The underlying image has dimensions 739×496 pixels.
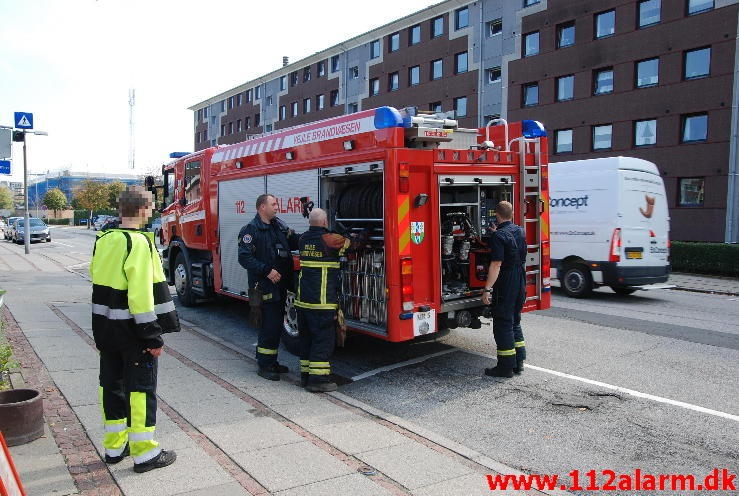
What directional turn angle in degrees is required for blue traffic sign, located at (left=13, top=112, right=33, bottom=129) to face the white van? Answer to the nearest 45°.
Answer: approximately 45° to its left

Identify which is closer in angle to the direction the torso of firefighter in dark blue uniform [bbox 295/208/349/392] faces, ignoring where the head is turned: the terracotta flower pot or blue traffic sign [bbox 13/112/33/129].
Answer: the blue traffic sign

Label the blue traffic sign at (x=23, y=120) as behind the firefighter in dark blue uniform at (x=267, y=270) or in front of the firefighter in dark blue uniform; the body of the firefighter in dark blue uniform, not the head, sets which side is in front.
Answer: behind

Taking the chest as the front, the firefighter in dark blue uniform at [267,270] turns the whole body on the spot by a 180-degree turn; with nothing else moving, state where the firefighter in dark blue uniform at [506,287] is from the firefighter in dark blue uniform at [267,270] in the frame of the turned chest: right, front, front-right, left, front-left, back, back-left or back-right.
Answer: back-right

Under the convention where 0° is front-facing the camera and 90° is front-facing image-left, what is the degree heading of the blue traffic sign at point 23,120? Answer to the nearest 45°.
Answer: approximately 0°

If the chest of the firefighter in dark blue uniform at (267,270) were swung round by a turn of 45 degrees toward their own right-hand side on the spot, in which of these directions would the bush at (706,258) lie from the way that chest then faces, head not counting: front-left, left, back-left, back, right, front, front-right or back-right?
back-left

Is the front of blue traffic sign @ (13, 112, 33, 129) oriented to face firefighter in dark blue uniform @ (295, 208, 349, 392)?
yes

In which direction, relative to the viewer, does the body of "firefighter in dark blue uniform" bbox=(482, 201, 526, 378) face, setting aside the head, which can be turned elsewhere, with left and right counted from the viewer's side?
facing away from the viewer and to the left of the viewer

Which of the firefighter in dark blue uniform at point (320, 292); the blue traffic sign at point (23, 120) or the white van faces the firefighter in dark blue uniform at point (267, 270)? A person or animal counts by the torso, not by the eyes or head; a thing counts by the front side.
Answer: the blue traffic sign

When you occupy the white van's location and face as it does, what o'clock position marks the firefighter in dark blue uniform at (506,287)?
The firefighter in dark blue uniform is roughly at 8 o'clock from the white van.

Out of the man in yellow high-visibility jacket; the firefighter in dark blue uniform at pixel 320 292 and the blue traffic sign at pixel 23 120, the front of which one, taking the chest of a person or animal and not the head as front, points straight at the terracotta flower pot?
the blue traffic sign

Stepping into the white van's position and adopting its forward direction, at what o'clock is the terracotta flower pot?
The terracotta flower pot is roughly at 8 o'clock from the white van.

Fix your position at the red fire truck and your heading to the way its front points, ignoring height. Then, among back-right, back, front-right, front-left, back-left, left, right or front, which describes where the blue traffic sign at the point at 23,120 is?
front

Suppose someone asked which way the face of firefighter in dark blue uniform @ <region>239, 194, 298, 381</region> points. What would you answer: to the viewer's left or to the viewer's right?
to the viewer's right

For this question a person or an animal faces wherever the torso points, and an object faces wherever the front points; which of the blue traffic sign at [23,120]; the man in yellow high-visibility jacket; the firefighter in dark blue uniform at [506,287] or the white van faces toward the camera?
the blue traffic sign

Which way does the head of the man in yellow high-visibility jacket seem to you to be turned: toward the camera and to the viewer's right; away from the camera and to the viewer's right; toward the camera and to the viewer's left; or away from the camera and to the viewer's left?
away from the camera and to the viewer's right
